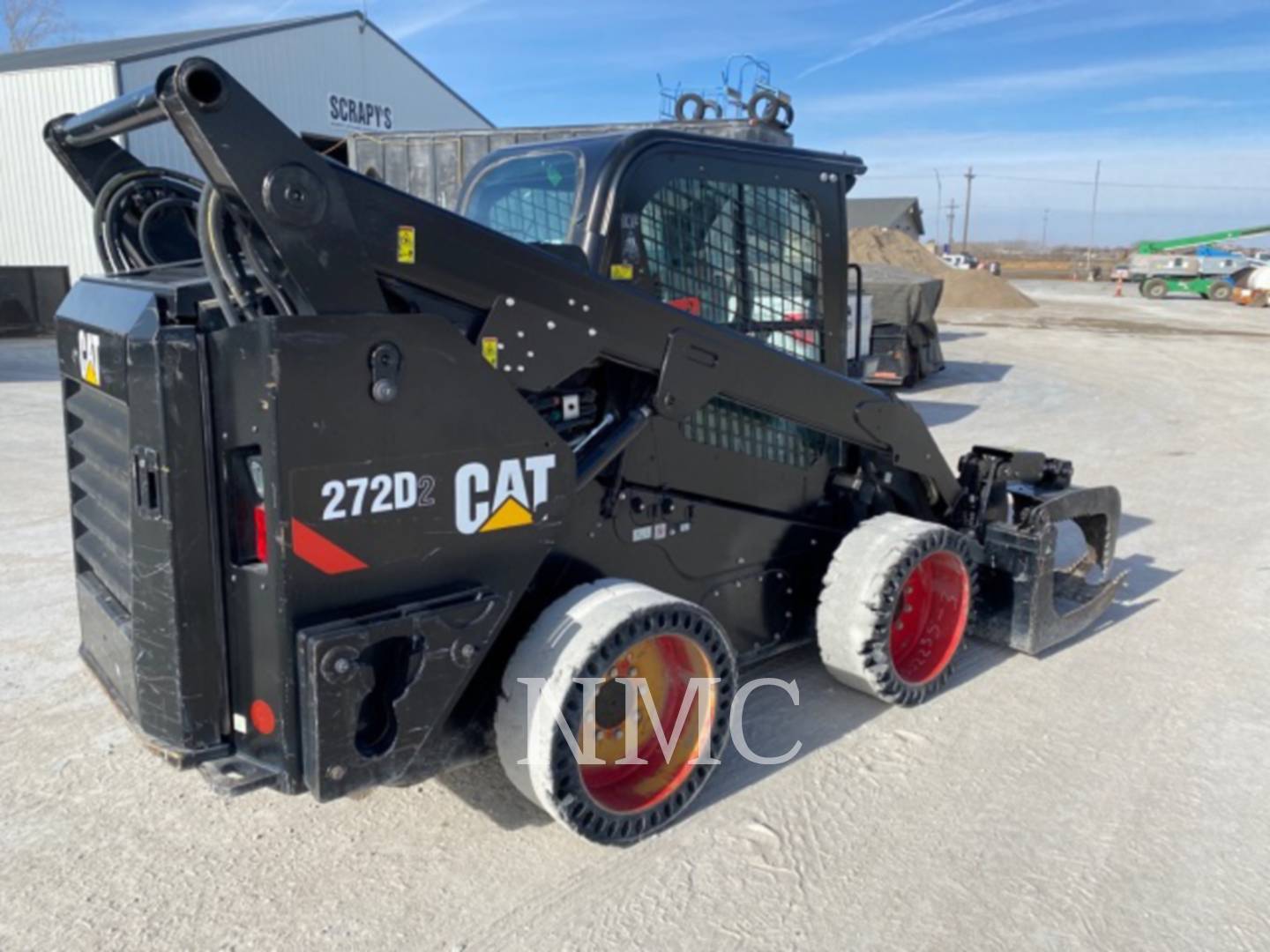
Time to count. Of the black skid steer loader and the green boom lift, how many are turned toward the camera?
0

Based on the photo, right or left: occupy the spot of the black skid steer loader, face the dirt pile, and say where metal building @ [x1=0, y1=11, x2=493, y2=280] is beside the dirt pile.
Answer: left

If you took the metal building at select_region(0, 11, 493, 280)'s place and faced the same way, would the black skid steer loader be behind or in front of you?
in front

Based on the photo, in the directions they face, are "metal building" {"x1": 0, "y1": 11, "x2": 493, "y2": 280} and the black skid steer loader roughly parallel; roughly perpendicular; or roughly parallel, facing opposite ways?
roughly perpendicular

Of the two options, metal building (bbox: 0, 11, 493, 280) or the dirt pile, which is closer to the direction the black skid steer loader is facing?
the dirt pile

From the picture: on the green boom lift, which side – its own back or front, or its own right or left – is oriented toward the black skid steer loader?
right

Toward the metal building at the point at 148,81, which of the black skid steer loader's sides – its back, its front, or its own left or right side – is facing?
left

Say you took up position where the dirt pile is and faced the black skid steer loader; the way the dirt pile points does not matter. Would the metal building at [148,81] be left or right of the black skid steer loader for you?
right

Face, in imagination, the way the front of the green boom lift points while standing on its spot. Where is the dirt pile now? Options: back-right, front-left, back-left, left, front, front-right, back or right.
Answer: back-right

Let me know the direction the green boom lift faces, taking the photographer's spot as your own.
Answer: facing to the right of the viewer

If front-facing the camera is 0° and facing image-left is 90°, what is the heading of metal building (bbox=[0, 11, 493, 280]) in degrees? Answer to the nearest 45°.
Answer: approximately 315°

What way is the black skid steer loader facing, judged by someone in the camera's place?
facing away from the viewer and to the right of the viewer
